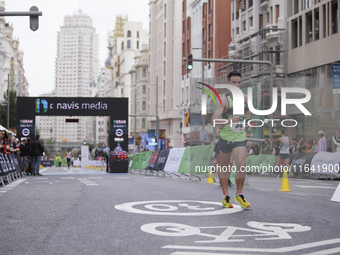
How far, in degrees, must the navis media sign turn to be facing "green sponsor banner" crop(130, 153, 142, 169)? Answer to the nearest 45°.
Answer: approximately 90° to its left

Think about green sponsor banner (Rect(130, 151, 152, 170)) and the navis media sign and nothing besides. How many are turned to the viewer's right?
0

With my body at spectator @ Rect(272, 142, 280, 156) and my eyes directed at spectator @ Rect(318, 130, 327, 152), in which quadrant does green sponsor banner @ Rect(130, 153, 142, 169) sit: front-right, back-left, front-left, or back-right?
back-right

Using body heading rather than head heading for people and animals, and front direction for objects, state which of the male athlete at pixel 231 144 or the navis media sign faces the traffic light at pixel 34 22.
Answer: the navis media sign

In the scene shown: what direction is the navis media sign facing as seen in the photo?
toward the camera

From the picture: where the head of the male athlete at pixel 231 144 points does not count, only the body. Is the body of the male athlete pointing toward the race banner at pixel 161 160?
no

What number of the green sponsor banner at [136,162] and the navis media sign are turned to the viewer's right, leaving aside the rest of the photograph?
0

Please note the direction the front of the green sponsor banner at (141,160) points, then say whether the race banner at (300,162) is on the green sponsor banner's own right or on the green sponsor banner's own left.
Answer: on the green sponsor banner's own left

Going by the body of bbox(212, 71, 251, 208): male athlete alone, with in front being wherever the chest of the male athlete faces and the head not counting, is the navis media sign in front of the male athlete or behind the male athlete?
behind

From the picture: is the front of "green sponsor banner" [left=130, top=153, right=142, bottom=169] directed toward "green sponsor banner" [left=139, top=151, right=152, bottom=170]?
no

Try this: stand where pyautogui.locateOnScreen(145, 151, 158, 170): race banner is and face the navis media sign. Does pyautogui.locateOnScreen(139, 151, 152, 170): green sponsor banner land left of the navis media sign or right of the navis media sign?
right

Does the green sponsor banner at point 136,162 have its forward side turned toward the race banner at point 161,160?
no

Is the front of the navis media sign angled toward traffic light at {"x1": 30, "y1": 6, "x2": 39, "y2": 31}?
yes
